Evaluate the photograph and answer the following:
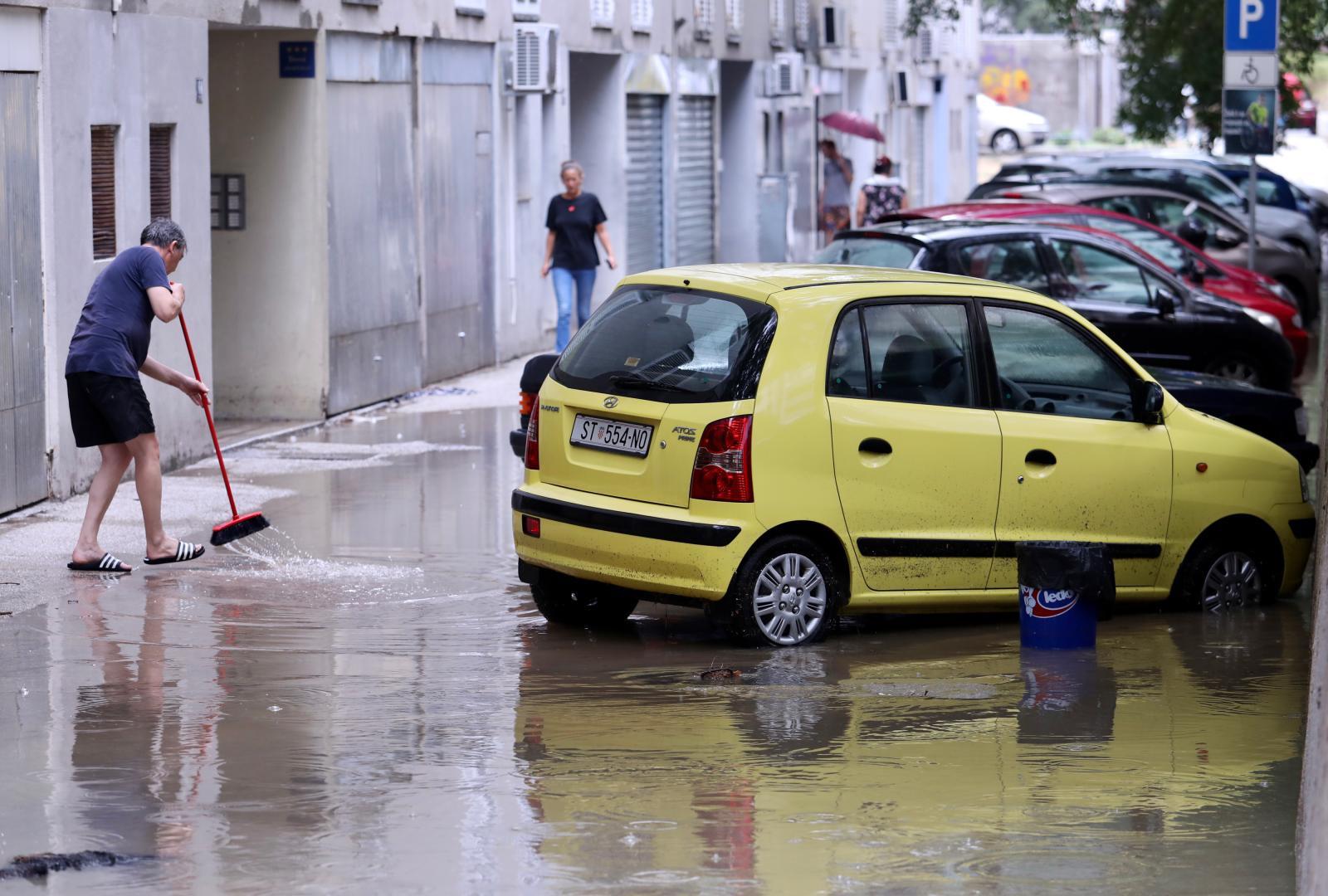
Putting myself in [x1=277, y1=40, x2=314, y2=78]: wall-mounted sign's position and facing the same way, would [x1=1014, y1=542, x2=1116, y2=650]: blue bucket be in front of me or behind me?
in front

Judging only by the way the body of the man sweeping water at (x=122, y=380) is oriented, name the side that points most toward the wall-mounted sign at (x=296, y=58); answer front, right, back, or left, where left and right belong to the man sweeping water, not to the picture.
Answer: left

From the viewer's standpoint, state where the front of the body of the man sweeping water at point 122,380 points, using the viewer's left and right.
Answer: facing to the right of the viewer

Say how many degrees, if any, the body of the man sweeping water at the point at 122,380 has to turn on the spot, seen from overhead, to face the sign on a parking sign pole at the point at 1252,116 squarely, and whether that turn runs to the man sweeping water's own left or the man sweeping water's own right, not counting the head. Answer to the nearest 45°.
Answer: approximately 45° to the man sweeping water's own left

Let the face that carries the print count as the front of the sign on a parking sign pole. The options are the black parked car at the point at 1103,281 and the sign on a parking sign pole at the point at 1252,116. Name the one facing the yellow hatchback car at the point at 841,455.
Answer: the sign on a parking sign pole

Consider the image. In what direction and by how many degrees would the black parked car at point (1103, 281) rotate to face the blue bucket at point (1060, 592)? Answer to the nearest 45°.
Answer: approximately 135° to its right

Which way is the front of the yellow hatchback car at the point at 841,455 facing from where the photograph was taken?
facing away from the viewer and to the right of the viewer

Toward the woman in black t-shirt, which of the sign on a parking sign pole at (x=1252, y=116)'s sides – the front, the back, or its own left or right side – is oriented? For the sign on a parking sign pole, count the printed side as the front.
right

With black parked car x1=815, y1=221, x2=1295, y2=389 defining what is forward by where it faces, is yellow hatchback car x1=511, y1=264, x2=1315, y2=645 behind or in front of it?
behind

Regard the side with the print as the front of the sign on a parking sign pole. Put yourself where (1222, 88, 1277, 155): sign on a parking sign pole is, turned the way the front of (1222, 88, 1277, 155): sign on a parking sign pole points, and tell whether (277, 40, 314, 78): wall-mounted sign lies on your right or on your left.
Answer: on your right

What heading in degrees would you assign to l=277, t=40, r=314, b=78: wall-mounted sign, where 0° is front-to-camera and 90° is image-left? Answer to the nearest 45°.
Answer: approximately 0°

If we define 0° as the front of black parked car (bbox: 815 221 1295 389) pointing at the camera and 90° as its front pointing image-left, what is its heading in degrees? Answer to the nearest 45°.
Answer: approximately 225°

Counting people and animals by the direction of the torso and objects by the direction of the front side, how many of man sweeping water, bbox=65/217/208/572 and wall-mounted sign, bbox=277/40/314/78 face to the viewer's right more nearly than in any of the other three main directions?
1
